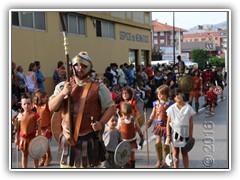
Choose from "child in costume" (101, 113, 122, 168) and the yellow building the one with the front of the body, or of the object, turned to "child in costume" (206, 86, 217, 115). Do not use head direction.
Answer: the yellow building

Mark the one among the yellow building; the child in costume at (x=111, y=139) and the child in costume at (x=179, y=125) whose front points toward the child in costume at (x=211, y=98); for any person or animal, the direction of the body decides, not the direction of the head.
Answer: the yellow building

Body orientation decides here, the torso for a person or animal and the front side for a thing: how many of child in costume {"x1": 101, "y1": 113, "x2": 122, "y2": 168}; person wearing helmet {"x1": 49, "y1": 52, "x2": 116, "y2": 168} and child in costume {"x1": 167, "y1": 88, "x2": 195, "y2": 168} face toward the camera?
3

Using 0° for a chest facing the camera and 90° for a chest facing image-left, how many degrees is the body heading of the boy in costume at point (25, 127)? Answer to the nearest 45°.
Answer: approximately 0°

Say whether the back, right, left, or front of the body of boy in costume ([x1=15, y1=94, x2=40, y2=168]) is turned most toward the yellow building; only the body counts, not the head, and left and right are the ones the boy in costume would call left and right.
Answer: back

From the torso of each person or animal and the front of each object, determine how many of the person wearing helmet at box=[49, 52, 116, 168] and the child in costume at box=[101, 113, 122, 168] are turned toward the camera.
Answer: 2

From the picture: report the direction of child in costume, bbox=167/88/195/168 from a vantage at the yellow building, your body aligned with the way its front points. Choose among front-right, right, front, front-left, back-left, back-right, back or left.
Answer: front-right

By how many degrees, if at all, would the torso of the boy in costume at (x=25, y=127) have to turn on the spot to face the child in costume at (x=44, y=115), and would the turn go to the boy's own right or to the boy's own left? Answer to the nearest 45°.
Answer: approximately 135° to the boy's own left

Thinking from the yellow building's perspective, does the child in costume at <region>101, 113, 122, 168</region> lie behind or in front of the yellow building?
in front
